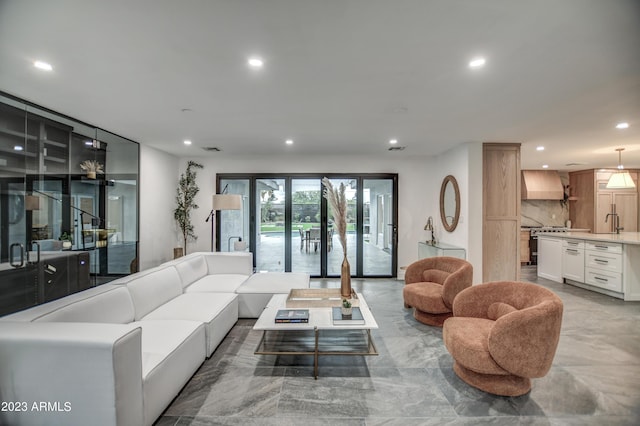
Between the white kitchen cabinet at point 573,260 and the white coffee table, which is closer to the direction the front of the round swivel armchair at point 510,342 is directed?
the white coffee table

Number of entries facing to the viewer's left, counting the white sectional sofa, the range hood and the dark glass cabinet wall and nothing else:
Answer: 0

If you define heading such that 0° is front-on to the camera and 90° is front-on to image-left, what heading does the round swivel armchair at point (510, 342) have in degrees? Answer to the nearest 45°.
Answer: approximately 45°

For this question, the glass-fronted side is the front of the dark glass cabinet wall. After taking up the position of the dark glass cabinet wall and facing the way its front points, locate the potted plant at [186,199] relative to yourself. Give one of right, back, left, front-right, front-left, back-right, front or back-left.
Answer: left

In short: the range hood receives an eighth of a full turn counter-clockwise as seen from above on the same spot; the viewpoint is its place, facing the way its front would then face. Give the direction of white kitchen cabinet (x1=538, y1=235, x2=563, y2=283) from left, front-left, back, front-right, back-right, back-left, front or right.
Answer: front-right

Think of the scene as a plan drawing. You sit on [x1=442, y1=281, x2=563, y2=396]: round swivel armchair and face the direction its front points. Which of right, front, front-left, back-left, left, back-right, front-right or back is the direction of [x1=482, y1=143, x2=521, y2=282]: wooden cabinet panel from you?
back-right

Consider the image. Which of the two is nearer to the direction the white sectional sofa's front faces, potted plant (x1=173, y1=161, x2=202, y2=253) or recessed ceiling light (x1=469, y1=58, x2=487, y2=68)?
the recessed ceiling light

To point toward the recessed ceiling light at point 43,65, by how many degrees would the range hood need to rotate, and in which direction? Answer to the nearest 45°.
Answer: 0° — it already faces it

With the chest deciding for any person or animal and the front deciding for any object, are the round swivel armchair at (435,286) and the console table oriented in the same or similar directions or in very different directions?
same or similar directions

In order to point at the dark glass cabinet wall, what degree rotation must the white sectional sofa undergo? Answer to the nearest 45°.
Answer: approximately 135° to its left

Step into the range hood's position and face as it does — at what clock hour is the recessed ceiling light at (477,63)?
The recessed ceiling light is roughly at 12 o'clock from the range hood.

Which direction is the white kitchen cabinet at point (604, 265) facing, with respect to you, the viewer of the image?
facing the viewer and to the left of the viewer

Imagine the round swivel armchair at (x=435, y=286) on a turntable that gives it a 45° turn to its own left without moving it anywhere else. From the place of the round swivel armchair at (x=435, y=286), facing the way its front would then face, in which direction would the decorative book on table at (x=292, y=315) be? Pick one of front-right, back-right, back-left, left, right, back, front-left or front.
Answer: front-right

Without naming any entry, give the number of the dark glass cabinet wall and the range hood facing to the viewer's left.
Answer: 0
